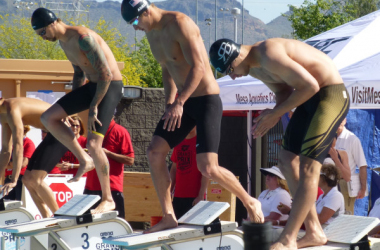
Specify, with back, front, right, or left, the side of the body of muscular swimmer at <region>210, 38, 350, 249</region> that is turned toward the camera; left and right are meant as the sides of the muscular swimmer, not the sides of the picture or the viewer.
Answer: left

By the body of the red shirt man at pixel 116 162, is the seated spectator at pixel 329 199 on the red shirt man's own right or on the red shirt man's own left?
on the red shirt man's own left

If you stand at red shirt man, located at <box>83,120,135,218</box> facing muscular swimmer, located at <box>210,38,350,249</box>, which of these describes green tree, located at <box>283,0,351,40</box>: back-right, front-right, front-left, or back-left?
back-left

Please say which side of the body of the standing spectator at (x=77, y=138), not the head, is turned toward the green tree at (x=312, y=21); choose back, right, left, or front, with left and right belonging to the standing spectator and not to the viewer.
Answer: back

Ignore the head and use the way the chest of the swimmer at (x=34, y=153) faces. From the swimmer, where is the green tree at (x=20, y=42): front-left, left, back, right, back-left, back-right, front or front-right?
right

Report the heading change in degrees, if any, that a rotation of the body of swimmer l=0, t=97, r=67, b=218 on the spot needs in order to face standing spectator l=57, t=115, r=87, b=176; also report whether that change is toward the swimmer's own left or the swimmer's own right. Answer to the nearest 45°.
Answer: approximately 135° to the swimmer's own right

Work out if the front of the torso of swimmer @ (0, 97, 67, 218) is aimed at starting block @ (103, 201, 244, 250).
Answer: no

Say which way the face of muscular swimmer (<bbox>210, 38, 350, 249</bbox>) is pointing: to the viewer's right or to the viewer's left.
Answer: to the viewer's left

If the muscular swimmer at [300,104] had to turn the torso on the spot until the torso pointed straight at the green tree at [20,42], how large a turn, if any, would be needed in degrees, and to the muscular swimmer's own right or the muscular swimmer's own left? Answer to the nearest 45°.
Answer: approximately 45° to the muscular swimmer's own right

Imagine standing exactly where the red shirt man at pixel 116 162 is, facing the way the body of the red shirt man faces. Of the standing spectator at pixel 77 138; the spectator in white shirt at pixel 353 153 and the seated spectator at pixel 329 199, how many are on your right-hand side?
1

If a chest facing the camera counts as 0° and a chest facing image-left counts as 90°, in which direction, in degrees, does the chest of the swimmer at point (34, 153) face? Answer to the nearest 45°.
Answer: approximately 90°

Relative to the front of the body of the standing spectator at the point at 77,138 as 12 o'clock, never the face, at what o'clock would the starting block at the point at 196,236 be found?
The starting block is roughly at 10 o'clock from the standing spectator.

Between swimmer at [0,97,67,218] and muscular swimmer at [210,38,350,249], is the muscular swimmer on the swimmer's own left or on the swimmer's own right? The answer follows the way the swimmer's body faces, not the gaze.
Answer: on the swimmer's own left

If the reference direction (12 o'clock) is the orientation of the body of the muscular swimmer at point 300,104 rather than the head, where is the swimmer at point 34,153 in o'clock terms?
The swimmer is roughly at 1 o'clock from the muscular swimmer.

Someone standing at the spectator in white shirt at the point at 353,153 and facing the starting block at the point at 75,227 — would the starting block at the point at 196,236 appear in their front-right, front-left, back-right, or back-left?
front-left

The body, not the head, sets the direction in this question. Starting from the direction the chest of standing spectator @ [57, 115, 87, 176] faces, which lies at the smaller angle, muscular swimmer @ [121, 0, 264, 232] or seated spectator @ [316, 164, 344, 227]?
the muscular swimmer
